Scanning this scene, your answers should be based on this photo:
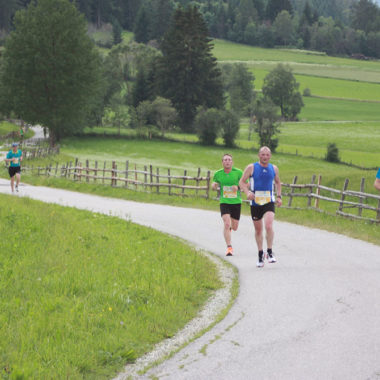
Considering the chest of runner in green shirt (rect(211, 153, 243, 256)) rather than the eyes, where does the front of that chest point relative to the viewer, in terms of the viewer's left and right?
facing the viewer

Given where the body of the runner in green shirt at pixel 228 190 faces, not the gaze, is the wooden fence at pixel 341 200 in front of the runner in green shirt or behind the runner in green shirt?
behind
